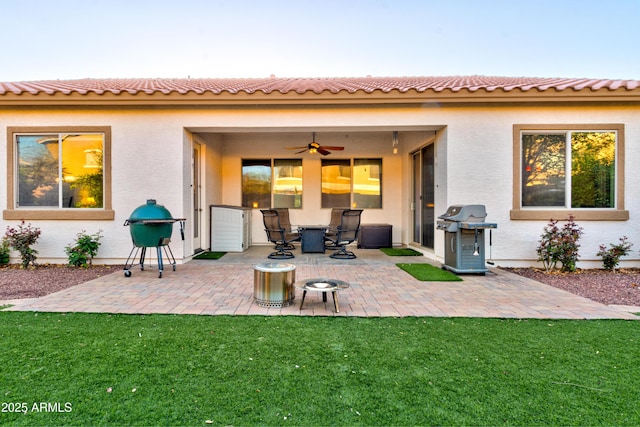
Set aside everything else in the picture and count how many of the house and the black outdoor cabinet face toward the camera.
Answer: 1

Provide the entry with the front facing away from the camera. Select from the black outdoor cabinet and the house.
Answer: the house

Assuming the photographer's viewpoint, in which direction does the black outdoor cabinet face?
facing the viewer

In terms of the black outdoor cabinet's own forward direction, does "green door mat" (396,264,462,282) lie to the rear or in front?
in front

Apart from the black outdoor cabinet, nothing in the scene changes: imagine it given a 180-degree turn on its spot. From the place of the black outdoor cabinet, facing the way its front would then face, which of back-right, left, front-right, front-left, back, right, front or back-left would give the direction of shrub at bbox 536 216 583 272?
back-right

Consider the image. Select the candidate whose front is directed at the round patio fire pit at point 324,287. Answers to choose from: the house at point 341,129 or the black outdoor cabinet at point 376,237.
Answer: the black outdoor cabinet

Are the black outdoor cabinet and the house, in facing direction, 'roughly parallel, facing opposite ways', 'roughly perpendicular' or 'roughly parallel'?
roughly parallel, facing opposite ways

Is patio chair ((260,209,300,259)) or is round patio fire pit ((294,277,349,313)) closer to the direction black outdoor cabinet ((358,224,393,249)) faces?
the round patio fire pit

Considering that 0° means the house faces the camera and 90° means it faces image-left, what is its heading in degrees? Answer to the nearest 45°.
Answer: approximately 180°
